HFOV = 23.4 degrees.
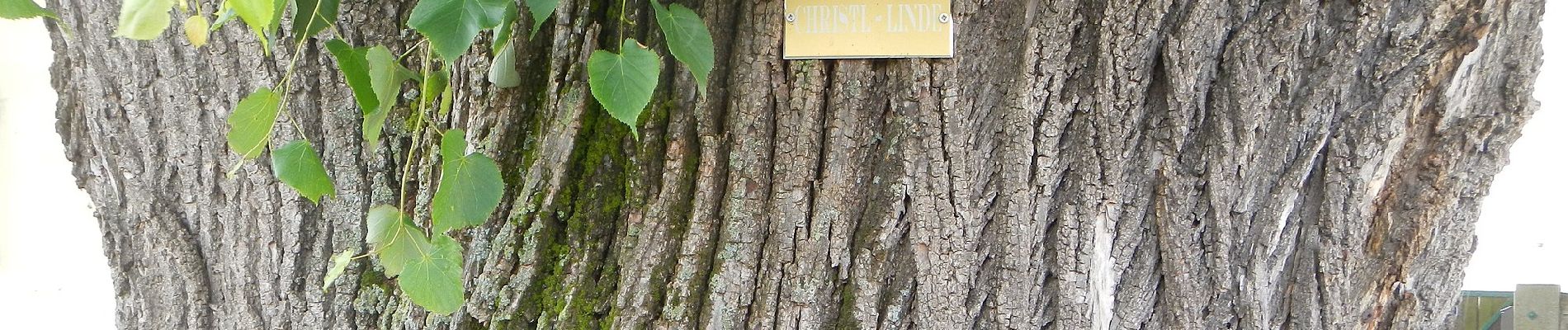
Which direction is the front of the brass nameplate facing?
toward the camera
